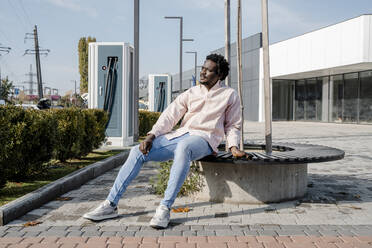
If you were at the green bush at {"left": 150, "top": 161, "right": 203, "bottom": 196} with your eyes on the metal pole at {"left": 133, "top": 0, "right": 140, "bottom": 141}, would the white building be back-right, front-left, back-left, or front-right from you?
front-right

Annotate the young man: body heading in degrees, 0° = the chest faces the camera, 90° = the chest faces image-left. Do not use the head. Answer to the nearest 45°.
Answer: approximately 45°

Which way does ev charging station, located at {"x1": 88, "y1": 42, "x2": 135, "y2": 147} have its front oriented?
toward the camera

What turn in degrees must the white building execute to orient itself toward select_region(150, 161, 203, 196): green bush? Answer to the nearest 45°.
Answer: approximately 45° to its left

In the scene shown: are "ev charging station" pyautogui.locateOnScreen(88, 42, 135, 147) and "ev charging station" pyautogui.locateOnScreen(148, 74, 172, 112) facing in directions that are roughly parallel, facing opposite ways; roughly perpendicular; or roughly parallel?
roughly parallel

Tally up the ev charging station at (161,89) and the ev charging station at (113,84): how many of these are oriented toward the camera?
2

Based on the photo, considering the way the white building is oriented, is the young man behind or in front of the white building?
in front

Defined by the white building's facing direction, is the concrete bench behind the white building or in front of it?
in front

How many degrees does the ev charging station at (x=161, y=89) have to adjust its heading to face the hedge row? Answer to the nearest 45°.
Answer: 0° — it already faces it

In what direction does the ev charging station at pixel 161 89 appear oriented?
toward the camera

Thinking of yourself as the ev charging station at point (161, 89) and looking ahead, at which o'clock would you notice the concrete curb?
The concrete curb is roughly at 12 o'clock from the ev charging station.

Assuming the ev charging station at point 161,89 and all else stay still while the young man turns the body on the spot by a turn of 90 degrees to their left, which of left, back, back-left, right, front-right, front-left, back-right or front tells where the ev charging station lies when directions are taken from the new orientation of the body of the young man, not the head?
back-left

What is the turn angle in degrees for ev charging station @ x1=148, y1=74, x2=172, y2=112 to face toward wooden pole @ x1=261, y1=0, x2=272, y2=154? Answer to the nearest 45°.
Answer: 0° — it already faces it
